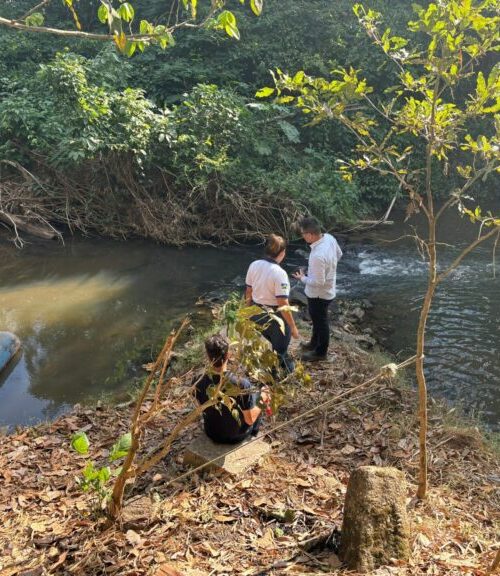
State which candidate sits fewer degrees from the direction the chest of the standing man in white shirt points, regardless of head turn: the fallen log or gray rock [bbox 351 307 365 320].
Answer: the fallen log

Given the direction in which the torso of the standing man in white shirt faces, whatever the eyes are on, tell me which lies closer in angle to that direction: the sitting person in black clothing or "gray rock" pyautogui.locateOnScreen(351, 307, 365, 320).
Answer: the sitting person in black clothing

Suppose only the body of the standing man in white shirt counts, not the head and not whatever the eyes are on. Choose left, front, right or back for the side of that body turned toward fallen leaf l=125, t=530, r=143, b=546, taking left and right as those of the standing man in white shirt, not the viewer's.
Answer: left

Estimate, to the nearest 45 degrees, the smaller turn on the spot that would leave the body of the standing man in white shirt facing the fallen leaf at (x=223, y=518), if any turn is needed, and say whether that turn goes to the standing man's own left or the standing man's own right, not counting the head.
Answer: approximately 90° to the standing man's own left

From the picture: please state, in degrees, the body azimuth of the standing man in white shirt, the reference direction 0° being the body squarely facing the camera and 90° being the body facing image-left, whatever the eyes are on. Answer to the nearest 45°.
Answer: approximately 90°

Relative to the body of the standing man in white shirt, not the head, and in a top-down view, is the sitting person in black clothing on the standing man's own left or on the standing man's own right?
on the standing man's own left

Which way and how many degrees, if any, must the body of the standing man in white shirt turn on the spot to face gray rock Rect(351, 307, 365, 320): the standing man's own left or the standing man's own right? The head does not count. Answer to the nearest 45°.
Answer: approximately 90° to the standing man's own right

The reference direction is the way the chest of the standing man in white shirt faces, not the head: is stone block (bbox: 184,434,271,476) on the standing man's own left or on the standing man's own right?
on the standing man's own left

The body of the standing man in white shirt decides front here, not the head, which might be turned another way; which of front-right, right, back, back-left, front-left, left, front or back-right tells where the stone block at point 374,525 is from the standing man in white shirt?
left

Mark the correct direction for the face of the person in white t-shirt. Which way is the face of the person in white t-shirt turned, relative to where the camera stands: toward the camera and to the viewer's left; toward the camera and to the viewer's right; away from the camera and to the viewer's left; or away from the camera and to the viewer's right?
away from the camera and to the viewer's right
